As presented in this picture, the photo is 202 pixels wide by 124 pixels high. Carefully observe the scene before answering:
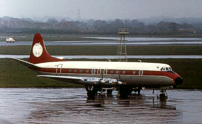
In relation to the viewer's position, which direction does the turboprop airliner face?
facing the viewer and to the right of the viewer
